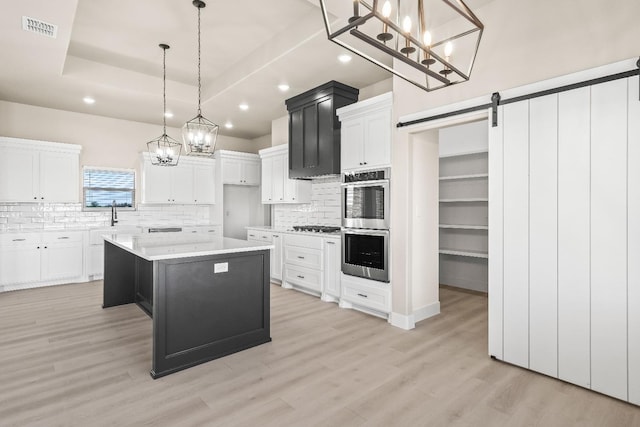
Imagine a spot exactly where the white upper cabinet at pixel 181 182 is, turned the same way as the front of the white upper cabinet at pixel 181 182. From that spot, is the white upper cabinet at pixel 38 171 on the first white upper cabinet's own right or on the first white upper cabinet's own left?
on the first white upper cabinet's own right

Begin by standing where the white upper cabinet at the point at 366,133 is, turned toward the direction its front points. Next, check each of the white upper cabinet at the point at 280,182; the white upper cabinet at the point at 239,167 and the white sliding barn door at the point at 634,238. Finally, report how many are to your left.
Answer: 1

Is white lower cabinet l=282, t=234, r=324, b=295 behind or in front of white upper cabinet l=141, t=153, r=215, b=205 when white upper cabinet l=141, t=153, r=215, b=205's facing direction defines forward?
in front

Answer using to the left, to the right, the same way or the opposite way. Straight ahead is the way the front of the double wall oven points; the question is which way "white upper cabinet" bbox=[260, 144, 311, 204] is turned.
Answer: the same way

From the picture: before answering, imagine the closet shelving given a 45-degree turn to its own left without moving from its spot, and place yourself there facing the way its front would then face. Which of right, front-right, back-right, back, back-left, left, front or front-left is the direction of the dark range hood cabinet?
front-right

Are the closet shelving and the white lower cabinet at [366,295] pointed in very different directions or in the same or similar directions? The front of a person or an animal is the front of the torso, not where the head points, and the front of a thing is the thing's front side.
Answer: same or similar directions

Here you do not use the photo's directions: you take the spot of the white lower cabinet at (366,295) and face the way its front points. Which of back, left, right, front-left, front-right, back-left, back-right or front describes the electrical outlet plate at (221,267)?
front

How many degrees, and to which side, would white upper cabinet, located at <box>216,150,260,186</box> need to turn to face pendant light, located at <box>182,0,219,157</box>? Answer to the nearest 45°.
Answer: approximately 45° to its right

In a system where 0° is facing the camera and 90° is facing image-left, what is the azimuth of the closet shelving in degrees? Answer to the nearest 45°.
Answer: approximately 45°

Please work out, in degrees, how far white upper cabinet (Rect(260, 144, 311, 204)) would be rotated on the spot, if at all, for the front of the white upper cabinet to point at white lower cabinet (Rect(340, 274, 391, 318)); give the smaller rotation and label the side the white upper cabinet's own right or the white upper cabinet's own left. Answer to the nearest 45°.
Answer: approximately 90° to the white upper cabinet's own left

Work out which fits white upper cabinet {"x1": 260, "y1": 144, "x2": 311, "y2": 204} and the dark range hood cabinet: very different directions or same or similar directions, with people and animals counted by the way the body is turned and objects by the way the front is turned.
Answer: same or similar directions

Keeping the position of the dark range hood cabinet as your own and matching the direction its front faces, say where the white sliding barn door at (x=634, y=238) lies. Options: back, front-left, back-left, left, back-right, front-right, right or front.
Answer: left

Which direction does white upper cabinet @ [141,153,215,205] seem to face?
toward the camera

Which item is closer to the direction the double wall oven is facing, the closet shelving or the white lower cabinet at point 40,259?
the white lower cabinet

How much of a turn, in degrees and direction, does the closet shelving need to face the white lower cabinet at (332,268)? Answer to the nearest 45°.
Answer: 0° — it already faces it

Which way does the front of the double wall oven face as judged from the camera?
facing the viewer and to the left of the viewer

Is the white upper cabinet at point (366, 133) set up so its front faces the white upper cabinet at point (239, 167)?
no

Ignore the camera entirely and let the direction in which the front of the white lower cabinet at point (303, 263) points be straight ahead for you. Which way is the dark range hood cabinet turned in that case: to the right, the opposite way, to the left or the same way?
the same way

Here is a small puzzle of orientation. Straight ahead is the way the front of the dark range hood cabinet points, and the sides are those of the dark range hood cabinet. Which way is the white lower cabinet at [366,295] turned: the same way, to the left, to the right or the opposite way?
the same way
